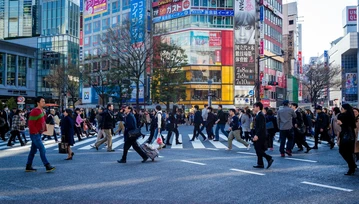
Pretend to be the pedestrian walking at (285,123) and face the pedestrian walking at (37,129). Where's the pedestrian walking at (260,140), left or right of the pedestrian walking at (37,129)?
left

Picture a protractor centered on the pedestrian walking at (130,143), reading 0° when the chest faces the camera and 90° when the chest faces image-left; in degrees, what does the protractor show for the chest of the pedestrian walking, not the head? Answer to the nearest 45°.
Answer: approximately 90°

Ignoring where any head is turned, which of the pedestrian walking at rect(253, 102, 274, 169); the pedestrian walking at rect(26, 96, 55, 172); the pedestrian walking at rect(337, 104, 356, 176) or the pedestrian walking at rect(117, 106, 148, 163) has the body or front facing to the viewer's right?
the pedestrian walking at rect(26, 96, 55, 172)

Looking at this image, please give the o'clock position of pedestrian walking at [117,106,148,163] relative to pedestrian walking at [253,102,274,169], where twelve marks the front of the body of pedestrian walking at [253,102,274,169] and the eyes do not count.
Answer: pedestrian walking at [117,106,148,163] is roughly at 12 o'clock from pedestrian walking at [253,102,274,169].

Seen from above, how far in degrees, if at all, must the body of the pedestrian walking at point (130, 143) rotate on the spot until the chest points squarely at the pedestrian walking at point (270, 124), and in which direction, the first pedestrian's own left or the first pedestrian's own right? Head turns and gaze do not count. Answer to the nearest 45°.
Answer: approximately 135° to the first pedestrian's own right

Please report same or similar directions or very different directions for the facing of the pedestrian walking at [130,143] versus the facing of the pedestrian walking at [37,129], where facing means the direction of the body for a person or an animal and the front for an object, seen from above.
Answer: very different directions

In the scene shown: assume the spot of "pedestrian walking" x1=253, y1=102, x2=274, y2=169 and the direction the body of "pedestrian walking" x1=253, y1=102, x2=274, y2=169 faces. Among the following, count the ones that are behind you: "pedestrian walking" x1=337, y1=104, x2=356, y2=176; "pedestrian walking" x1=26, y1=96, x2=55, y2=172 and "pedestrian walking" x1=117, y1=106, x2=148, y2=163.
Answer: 1

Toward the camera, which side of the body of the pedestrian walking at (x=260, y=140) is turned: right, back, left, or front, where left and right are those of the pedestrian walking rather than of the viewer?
left

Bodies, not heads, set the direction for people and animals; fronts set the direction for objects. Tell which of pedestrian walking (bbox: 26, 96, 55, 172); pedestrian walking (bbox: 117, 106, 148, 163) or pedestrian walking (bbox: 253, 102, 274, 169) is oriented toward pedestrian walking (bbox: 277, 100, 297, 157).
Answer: pedestrian walking (bbox: 26, 96, 55, 172)
